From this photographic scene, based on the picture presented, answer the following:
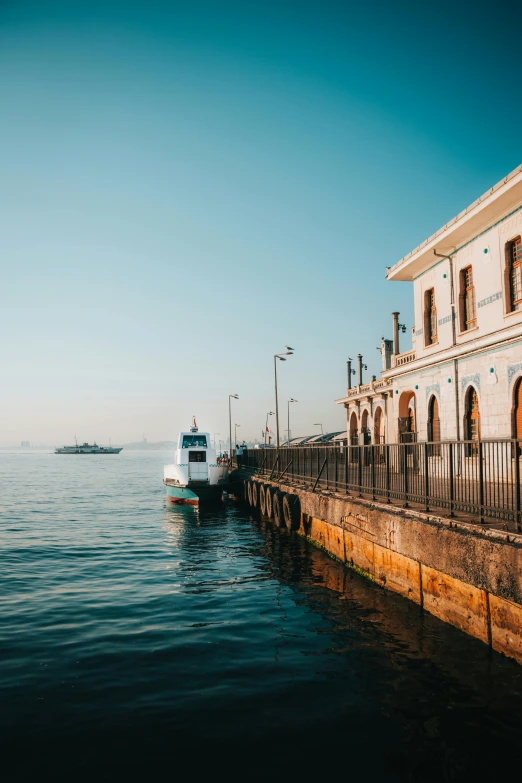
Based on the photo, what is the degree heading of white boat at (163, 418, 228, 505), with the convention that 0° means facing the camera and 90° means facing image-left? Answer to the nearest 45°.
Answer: approximately 0°

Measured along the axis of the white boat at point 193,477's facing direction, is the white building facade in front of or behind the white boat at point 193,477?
in front
